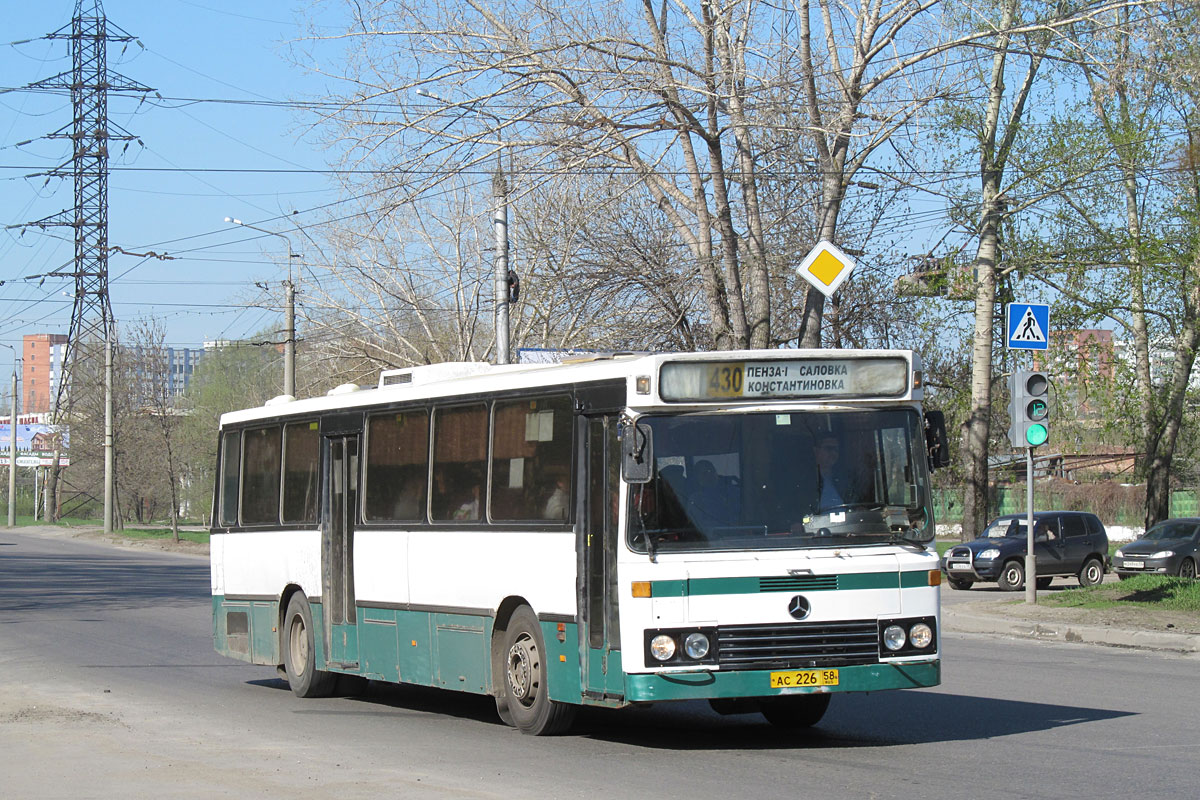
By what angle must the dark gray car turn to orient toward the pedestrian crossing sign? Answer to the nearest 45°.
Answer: approximately 45° to its left

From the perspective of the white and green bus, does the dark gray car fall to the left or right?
on its left

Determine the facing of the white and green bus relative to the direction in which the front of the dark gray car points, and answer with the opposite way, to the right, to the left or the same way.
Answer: to the left

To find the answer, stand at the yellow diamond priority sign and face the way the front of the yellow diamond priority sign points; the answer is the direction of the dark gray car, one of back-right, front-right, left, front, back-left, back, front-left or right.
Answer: back-left

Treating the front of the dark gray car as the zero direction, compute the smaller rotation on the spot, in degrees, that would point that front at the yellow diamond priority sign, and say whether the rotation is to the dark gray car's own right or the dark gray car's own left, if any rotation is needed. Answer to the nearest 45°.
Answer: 0° — it already faces it

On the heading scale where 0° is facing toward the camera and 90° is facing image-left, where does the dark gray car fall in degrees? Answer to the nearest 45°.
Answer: approximately 45°

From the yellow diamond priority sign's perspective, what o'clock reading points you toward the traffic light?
The traffic light is roughly at 9 o'clock from the yellow diamond priority sign.

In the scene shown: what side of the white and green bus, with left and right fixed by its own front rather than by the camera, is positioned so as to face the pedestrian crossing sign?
left

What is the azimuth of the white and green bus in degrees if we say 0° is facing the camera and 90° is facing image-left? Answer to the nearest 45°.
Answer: approximately 315°

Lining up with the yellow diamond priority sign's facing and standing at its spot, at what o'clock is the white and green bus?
The white and green bus is roughly at 12 o'clock from the yellow diamond priority sign.

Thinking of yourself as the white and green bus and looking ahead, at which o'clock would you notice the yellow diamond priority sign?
The yellow diamond priority sign is roughly at 8 o'clock from the white and green bus.
